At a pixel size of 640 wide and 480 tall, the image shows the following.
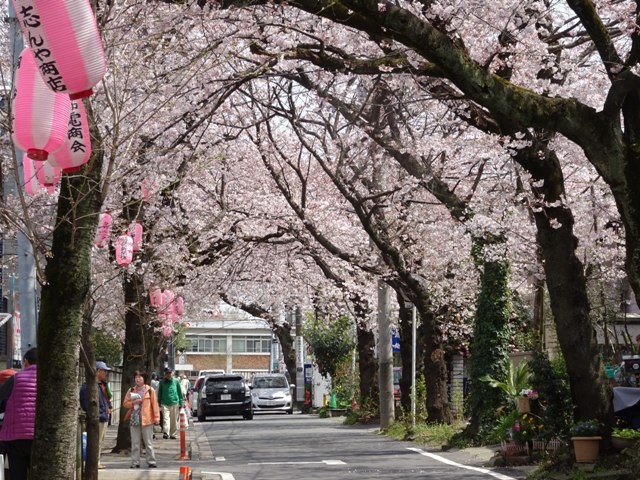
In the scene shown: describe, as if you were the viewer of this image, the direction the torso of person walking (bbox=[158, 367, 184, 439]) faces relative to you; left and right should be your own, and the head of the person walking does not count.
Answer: facing the viewer

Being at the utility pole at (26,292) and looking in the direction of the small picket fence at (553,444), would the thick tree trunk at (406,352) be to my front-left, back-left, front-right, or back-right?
front-left

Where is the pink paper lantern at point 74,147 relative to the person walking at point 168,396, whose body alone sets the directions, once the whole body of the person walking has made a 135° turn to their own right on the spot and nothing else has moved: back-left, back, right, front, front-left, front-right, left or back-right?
back-left

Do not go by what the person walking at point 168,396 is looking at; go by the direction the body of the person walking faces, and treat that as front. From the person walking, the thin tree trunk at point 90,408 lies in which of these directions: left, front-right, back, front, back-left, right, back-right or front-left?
front

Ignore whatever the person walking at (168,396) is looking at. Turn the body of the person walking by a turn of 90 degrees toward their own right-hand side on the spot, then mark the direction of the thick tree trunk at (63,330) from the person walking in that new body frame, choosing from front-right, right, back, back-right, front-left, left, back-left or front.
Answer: left

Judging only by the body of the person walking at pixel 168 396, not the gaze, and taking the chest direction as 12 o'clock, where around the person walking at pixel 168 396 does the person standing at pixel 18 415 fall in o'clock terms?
the person standing at pixel 18 415 is roughly at 12 o'clock from the person walking at pixel 168 396.

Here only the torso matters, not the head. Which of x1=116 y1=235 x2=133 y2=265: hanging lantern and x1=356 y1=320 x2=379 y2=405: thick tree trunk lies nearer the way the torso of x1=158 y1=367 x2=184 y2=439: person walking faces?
the hanging lantern

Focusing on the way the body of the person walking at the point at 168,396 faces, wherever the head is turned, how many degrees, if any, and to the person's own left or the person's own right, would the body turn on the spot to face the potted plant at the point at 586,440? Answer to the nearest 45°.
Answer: approximately 45° to the person's own left

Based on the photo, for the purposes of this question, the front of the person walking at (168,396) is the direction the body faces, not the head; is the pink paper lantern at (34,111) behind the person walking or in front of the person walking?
in front

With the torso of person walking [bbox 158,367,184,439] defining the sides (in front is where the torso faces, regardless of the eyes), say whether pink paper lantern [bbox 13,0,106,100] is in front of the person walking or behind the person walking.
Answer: in front

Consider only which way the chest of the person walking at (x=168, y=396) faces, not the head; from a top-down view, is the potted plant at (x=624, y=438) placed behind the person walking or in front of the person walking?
in front
